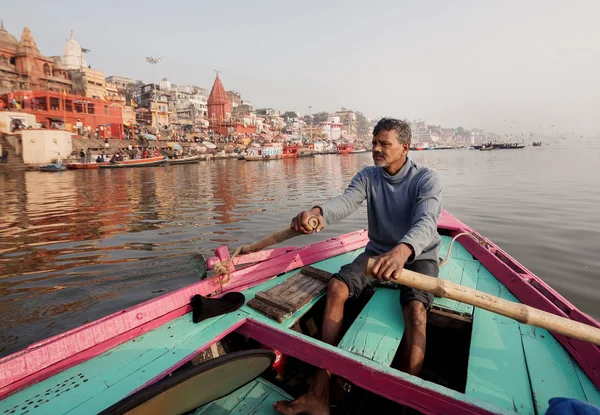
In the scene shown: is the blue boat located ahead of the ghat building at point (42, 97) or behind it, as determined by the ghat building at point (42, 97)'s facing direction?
ahead

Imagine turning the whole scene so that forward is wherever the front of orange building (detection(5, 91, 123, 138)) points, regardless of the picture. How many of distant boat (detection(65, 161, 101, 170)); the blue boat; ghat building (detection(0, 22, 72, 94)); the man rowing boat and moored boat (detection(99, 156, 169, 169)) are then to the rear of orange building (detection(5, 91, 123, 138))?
1

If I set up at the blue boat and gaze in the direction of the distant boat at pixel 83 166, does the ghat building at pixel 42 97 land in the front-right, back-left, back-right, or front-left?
front-left

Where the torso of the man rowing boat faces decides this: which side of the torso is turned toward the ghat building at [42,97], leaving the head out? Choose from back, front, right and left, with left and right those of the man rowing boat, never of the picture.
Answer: right

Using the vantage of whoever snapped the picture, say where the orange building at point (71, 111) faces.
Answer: facing the viewer and to the right of the viewer

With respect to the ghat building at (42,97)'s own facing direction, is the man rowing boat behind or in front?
in front

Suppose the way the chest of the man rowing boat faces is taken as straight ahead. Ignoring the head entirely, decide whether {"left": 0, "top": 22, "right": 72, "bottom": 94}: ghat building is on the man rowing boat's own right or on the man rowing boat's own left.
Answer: on the man rowing boat's own right
